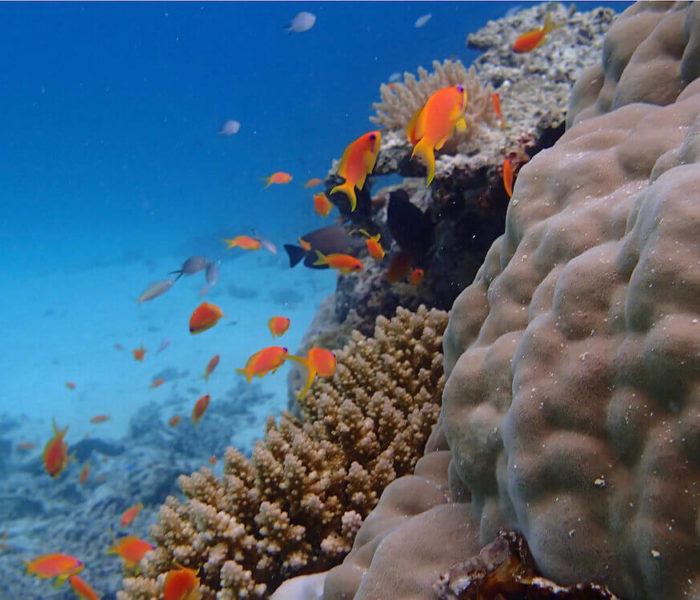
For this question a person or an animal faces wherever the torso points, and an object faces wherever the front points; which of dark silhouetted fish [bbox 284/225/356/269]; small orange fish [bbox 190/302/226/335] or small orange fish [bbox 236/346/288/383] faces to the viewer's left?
small orange fish [bbox 190/302/226/335]

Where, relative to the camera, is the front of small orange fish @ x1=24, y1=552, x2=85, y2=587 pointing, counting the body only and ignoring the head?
to the viewer's right

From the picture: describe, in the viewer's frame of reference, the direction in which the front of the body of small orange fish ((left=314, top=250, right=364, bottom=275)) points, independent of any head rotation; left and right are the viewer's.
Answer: facing to the right of the viewer

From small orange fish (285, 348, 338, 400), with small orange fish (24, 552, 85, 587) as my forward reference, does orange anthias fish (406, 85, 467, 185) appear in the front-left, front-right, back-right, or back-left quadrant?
back-left

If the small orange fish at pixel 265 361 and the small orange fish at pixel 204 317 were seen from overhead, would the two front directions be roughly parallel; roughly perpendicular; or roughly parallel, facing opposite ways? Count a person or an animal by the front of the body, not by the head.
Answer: roughly parallel, facing opposite ways

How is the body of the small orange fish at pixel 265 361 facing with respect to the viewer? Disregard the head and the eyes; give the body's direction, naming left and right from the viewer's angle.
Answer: facing to the right of the viewer
